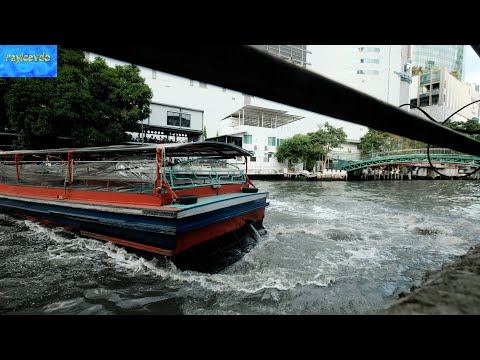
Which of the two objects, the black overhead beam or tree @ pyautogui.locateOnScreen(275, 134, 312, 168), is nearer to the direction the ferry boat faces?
the tree

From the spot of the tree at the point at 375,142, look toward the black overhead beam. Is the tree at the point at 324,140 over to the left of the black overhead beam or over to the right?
right
